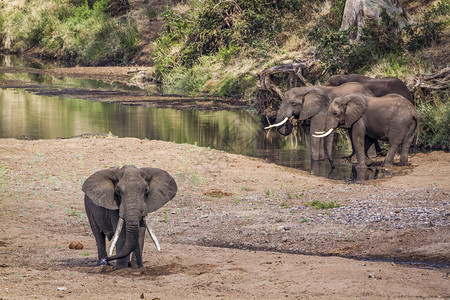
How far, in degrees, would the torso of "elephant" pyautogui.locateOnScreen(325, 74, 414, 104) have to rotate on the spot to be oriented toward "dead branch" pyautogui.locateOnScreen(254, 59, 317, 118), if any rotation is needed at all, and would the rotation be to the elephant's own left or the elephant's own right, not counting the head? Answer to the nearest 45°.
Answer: approximately 45° to the elephant's own right

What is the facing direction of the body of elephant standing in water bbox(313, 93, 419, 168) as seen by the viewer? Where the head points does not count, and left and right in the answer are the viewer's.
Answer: facing to the left of the viewer

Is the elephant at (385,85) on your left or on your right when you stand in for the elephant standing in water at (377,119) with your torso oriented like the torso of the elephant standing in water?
on your right

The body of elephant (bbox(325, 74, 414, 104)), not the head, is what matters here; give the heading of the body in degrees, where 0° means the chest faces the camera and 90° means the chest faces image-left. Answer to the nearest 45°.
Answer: approximately 90°

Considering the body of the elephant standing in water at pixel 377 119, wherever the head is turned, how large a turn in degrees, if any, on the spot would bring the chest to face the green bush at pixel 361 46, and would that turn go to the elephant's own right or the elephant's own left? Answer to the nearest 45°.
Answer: approximately 90° to the elephant's own right

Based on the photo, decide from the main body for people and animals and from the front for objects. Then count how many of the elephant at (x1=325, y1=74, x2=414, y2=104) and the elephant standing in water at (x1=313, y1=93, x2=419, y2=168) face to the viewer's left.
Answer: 2

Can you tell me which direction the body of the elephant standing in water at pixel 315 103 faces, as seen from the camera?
to the viewer's left

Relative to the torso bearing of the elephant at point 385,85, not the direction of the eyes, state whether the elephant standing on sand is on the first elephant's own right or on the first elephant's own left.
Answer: on the first elephant's own left

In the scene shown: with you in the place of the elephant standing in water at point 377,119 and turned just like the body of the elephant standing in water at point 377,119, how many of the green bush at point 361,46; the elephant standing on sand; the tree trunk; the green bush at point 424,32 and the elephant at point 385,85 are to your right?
4

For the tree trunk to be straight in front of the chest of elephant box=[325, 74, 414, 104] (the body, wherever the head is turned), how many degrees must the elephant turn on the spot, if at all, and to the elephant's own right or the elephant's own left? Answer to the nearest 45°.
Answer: approximately 90° to the elephant's own right

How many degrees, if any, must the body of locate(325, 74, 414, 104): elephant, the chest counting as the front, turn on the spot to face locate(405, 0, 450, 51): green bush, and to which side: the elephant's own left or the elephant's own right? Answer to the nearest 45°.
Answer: approximately 90° to the elephant's own right
